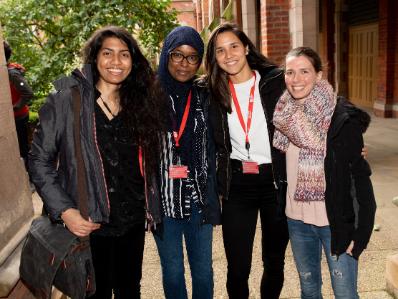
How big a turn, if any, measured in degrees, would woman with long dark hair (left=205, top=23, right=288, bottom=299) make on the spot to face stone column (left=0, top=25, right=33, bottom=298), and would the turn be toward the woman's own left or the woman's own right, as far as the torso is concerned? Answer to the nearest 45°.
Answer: approximately 90° to the woman's own right

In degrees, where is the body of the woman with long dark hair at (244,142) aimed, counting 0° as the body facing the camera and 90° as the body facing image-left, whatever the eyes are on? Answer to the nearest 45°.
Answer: approximately 0°

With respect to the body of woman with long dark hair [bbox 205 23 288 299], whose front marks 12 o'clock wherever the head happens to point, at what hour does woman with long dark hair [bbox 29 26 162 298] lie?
woman with long dark hair [bbox 29 26 162 298] is roughly at 2 o'clock from woman with long dark hair [bbox 205 23 288 299].
